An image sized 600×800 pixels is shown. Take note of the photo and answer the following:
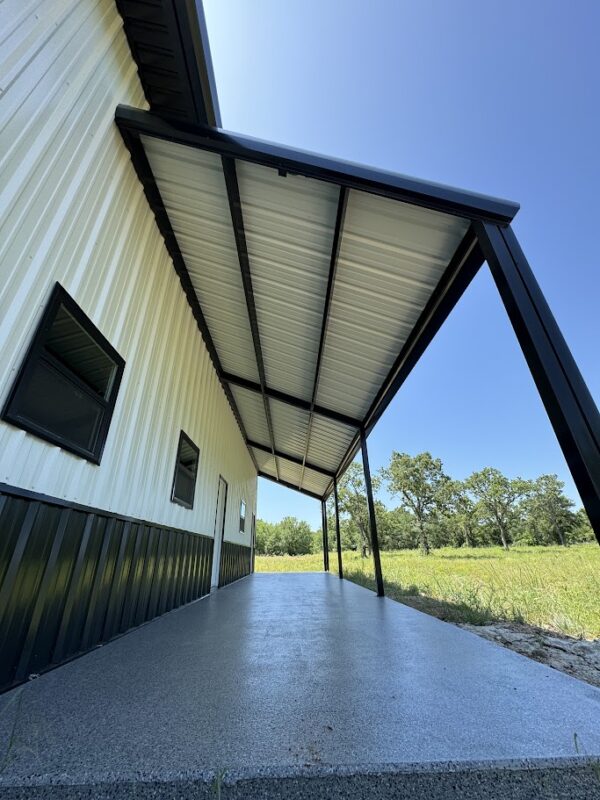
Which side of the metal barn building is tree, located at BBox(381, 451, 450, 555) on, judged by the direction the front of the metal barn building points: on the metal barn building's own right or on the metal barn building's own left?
on the metal barn building's own left

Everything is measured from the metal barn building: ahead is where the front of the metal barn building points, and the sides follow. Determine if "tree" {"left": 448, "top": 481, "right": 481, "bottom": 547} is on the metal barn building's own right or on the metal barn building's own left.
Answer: on the metal barn building's own left

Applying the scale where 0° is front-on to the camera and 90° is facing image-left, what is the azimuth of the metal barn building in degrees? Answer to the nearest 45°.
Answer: approximately 270°

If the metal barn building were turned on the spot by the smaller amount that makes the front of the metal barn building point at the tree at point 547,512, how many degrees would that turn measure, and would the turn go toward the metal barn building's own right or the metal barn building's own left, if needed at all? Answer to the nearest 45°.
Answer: approximately 45° to the metal barn building's own left

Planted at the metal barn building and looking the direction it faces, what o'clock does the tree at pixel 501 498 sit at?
The tree is roughly at 10 o'clock from the metal barn building.

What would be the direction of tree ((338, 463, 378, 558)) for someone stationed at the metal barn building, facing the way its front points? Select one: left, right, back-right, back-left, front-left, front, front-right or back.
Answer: left

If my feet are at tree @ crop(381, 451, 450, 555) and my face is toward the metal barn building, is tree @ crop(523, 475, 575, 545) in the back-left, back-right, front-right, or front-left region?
back-left
